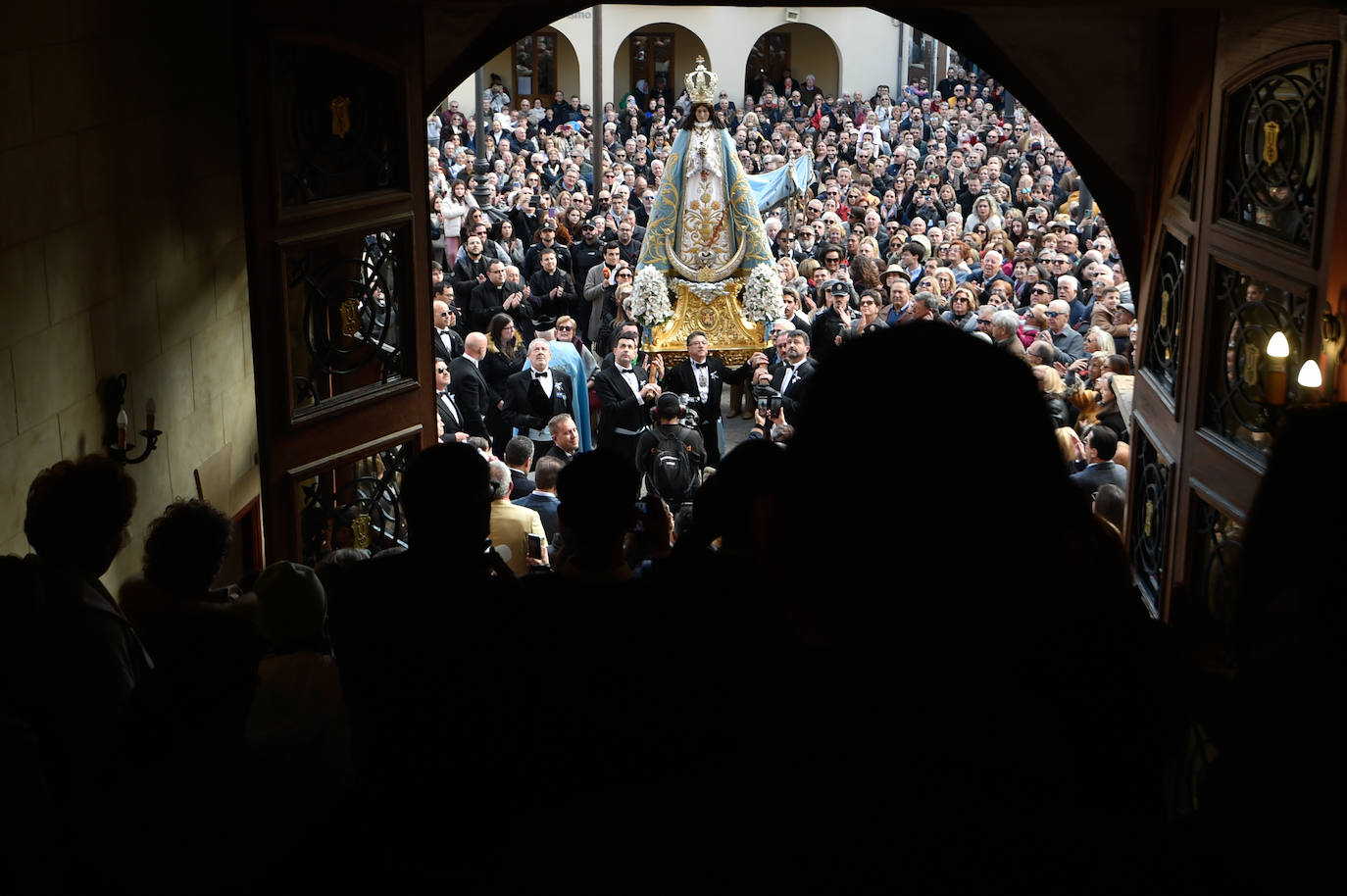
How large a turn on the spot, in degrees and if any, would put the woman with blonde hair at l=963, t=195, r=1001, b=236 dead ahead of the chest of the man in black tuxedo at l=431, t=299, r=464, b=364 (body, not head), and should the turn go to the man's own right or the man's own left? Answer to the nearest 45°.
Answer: approximately 90° to the man's own left

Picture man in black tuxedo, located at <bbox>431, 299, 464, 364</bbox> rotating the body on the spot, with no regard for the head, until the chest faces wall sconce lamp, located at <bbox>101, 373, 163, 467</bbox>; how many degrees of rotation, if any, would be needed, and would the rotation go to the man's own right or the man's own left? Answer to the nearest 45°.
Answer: approximately 45° to the man's own right

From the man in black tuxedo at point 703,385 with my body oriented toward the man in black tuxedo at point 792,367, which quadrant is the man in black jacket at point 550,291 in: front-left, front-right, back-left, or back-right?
back-left

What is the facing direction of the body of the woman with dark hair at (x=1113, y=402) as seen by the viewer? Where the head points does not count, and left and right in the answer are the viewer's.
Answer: facing to the left of the viewer

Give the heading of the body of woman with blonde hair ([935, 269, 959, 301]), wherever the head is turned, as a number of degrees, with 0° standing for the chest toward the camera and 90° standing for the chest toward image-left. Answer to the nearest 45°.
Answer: approximately 45°

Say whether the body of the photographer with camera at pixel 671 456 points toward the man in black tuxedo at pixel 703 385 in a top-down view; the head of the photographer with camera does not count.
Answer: yes

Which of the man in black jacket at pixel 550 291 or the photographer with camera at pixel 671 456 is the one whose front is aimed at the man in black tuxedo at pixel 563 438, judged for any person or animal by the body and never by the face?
the man in black jacket at pixel 550 291

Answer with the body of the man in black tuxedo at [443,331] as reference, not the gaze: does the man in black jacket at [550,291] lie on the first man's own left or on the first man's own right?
on the first man's own left

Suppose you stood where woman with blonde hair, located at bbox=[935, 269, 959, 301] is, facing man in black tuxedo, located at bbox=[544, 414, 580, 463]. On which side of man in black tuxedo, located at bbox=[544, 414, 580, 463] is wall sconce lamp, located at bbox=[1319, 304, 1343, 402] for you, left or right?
left

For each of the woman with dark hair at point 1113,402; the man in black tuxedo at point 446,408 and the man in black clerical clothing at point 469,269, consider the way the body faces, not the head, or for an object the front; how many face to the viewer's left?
1

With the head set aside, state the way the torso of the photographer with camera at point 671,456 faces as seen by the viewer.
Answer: away from the camera
